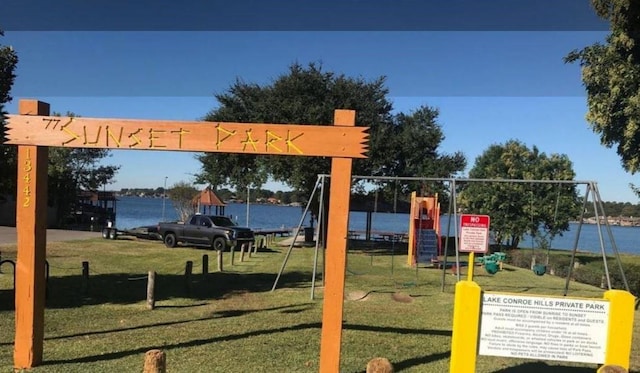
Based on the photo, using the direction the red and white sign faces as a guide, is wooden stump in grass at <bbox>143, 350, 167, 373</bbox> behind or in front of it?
in front

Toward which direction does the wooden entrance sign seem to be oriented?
toward the camera

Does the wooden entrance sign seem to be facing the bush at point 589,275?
no

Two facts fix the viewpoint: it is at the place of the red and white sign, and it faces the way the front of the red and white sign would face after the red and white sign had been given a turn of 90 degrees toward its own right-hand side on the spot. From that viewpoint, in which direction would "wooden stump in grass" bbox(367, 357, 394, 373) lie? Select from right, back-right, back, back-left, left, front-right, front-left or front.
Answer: left

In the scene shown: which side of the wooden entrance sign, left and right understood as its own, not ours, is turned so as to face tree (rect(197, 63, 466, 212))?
back

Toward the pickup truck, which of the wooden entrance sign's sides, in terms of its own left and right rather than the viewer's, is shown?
back

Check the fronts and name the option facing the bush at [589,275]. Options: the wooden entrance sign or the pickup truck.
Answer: the pickup truck

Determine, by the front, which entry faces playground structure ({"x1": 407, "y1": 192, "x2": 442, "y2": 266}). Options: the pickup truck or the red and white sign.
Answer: the pickup truck

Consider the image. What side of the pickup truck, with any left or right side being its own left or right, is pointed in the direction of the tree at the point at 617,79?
front

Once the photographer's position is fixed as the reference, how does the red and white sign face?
facing the viewer

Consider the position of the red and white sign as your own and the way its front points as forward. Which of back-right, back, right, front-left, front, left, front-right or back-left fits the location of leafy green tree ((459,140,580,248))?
back

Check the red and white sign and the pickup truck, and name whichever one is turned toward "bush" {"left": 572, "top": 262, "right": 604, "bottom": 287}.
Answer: the pickup truck

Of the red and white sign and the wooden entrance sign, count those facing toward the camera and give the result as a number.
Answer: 2

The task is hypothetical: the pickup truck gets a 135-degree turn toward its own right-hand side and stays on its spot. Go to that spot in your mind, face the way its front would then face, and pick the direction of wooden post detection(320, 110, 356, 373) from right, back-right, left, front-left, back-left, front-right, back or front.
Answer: left

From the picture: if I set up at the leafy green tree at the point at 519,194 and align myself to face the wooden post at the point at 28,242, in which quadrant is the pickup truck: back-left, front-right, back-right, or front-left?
front-right

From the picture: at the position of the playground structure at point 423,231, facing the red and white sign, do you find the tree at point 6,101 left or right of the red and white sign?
right

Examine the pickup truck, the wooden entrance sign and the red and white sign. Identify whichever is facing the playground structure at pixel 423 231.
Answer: the pickup truck

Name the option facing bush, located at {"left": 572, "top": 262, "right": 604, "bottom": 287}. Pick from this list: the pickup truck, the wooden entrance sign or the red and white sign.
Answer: the pickup truck
